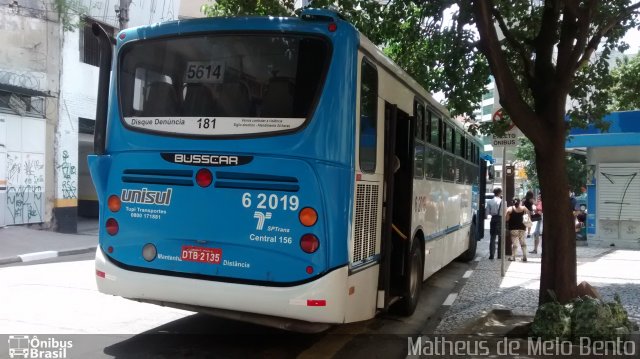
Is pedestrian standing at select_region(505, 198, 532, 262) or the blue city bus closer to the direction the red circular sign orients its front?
the blue city bus

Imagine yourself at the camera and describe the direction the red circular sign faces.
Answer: facing the viewer

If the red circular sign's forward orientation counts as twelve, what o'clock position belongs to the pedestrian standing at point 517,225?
The pedestrian standing is roughly at 6 o'clock from the red circular sign.

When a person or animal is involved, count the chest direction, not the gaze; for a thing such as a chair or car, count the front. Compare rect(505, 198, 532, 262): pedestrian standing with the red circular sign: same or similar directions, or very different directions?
very different directions

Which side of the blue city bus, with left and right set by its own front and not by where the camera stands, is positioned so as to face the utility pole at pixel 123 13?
left

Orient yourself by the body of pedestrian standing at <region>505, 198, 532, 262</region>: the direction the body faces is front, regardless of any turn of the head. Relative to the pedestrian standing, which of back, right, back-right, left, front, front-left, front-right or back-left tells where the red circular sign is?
back

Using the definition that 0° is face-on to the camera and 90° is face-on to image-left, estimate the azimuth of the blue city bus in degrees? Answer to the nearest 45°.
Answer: approximately 225°

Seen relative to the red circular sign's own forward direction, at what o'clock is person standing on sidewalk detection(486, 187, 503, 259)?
The person standing on sidewalk is roughly at 6 o'clock from the red circular sign.

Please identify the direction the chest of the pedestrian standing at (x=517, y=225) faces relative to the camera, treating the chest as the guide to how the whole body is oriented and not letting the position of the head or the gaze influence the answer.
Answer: away from the camera

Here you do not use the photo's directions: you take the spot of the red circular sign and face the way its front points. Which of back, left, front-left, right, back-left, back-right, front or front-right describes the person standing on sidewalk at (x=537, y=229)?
back

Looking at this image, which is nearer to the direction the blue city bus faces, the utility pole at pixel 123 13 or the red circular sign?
the red circular sign

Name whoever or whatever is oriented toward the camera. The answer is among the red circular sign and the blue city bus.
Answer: the red circular sign

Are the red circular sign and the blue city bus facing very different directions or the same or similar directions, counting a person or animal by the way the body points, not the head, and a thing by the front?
very different directions
